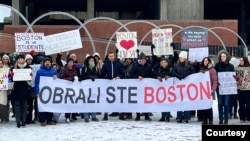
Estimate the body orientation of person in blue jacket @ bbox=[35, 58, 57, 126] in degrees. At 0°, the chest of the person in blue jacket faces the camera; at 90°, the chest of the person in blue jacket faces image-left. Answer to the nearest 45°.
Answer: approximately 0°

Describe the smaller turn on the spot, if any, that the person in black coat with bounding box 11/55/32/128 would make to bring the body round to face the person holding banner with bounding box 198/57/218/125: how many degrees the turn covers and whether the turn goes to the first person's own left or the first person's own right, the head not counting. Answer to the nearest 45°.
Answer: approximately 90° to the first person's own left

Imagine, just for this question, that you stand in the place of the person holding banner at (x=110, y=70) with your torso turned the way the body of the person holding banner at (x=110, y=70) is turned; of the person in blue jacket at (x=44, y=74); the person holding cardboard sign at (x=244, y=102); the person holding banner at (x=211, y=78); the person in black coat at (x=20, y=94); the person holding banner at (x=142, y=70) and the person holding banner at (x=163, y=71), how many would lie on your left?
4

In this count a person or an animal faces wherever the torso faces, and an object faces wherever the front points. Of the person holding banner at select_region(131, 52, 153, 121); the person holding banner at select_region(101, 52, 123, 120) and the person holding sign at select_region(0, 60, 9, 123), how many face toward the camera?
3

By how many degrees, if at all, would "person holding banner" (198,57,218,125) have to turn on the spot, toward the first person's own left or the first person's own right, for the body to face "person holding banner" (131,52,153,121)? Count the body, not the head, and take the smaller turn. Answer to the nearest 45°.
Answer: approximately 45° to the first person's own right

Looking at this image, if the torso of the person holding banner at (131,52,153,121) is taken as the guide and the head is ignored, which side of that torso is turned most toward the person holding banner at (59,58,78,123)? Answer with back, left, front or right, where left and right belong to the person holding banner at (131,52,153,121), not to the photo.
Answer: right

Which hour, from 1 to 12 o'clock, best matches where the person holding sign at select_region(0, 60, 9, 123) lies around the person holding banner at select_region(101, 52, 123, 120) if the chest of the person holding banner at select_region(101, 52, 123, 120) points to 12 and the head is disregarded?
the person holding sign at select_region(0, 60, 9, 123) is roughly at 3 o'clock from the person holding banner at select_region(101, 52, 123, 120).

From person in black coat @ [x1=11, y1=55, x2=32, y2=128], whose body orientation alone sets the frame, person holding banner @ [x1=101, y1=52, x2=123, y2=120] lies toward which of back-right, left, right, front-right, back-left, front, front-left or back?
left

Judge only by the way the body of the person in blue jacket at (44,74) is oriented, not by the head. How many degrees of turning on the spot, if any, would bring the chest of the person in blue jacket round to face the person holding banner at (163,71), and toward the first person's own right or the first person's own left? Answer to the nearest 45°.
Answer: approximately 90° to the first person's own left

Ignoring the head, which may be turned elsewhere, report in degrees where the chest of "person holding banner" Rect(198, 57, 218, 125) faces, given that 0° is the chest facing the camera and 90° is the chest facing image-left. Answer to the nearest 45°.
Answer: approximately 45°

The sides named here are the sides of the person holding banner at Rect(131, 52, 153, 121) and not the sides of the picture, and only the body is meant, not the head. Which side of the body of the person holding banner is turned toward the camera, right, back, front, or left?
front

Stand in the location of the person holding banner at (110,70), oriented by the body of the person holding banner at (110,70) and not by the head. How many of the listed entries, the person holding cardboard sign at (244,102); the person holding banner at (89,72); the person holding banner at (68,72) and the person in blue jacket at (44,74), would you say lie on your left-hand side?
1

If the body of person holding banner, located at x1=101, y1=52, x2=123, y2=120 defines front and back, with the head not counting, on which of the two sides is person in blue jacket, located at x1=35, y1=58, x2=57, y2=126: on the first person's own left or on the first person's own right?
on the first person's own right
